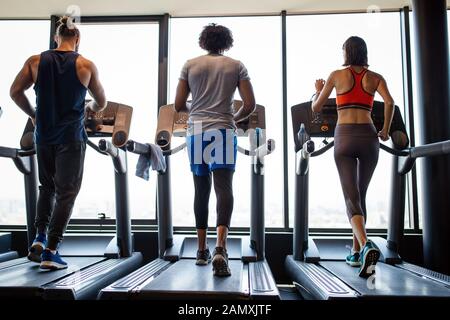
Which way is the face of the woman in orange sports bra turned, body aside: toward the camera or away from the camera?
away from the camera

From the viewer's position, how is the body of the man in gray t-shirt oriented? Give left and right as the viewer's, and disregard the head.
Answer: facing away from the viewer

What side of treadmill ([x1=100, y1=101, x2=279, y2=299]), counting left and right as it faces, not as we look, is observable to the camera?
back

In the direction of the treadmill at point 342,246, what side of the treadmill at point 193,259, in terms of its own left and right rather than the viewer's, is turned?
right

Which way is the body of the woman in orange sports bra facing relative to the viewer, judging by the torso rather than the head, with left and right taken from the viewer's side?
facing away from the viewer

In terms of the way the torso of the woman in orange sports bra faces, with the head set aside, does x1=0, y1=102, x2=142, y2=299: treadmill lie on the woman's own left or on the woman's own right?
on the woman's own left

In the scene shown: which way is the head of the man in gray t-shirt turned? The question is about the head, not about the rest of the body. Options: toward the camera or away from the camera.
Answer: away from the camera
